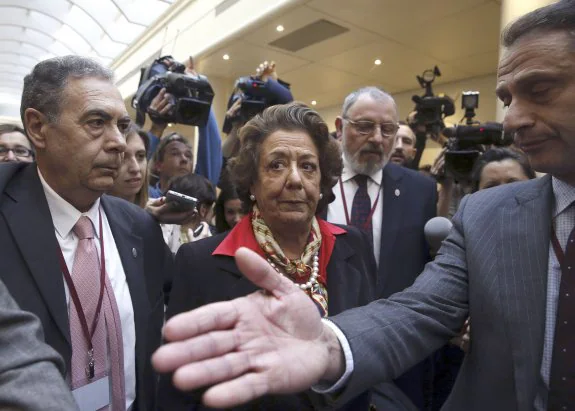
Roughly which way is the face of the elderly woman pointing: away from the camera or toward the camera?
toward the camera

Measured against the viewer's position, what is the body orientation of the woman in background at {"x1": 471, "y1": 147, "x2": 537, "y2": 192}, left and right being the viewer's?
facing the viewer

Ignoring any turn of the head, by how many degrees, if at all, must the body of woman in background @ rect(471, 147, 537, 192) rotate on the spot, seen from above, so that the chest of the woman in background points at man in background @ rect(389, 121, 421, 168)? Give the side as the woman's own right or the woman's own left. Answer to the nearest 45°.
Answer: approximately 135° to the woman's own right

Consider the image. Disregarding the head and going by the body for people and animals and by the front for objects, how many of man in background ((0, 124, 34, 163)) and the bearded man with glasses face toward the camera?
2

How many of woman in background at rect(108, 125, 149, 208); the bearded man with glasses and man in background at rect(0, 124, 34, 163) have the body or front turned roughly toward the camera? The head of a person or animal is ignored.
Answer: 3

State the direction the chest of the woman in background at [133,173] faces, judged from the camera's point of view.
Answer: toward the camera
